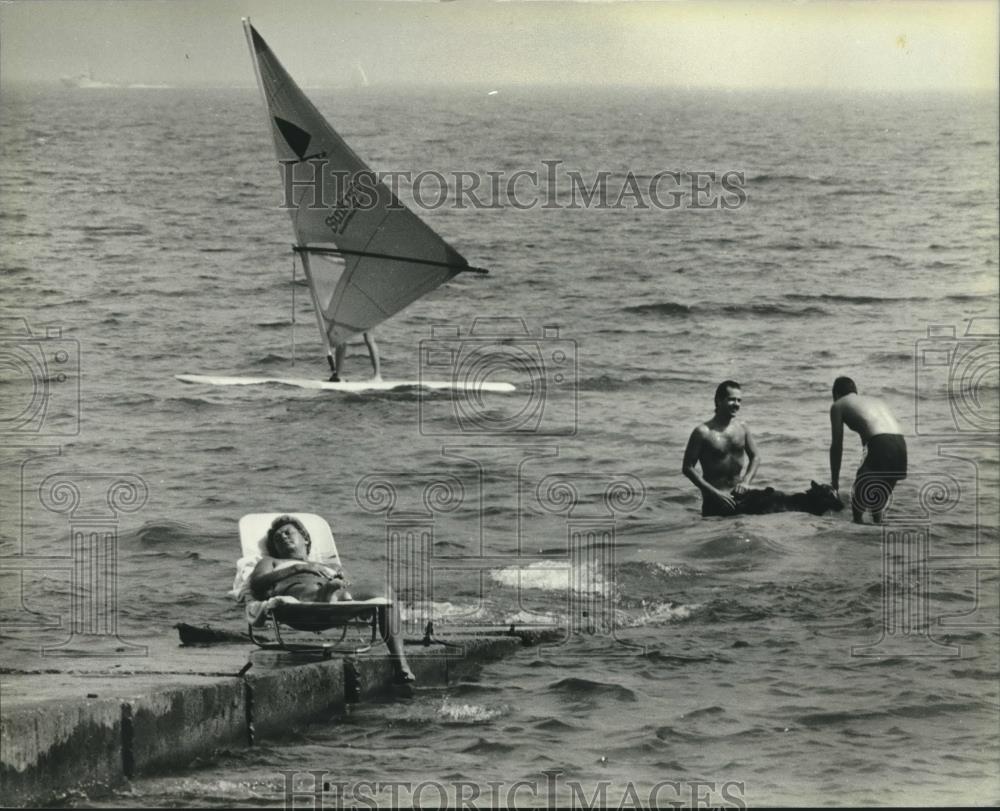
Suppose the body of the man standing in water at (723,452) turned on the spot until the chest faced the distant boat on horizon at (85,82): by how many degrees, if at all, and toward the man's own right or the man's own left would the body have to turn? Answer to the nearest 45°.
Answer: approximately 180°

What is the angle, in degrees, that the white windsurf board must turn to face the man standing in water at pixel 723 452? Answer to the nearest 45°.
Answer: approximately 135° to its left

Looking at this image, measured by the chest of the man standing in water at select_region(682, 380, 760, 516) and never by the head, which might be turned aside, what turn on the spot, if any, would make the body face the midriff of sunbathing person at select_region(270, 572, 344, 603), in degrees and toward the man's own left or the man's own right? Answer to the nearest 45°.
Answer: approximately 90° to the man's own right

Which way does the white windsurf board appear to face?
to the viewer's left

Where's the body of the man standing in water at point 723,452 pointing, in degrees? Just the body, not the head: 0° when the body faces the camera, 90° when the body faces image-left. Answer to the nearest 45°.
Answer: approximately 315°

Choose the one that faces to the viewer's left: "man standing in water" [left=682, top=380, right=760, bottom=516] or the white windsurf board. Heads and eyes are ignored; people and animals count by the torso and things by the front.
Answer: the white windsurf board

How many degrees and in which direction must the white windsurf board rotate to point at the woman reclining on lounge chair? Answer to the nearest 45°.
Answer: approximately 90° to its left

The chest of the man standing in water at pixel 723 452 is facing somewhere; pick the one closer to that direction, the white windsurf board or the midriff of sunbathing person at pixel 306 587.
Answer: the midriff of sunbathing person

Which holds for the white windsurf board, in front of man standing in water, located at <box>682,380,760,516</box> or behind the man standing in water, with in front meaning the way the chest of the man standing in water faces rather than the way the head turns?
behind

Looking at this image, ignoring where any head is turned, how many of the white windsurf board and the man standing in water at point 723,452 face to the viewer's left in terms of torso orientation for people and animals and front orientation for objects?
1
